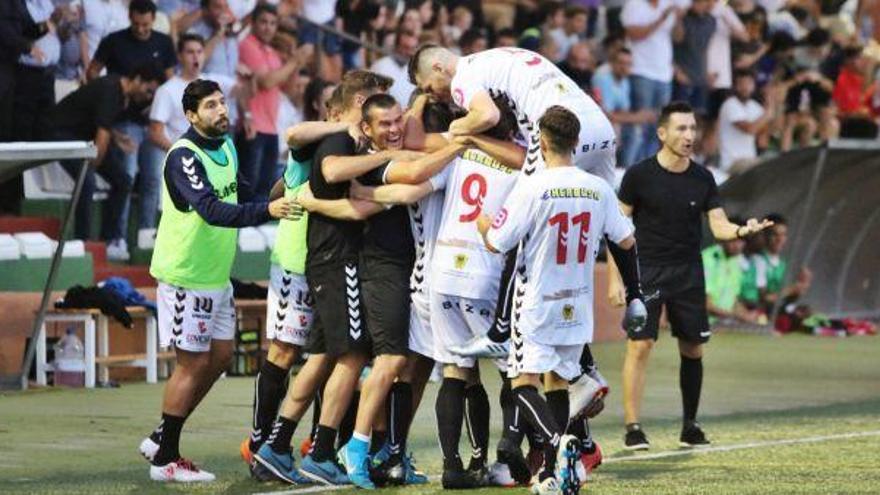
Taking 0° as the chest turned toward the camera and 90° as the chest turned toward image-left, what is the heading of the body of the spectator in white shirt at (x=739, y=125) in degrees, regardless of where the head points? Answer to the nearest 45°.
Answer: approximately 315°

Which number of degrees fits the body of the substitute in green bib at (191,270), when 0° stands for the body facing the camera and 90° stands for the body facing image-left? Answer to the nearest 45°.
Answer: approximately 315°

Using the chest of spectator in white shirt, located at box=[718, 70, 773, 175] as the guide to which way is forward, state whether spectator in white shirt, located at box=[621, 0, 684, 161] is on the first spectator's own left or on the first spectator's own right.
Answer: on the first spectator's own right

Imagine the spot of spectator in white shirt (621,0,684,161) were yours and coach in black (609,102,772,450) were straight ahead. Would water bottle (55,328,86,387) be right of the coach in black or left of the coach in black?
right

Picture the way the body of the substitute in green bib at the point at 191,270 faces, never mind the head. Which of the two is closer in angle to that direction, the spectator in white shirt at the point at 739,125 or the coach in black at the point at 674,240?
the coach in black

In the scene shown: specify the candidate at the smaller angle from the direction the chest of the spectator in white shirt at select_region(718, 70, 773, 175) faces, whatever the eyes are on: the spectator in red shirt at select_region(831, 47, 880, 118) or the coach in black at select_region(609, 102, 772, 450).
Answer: the coach in black

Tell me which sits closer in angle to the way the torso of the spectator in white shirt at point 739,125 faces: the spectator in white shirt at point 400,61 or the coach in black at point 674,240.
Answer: the coach in black

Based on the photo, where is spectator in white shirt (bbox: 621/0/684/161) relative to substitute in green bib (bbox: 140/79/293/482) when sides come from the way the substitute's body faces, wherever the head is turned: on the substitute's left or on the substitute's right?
on the substitute's left

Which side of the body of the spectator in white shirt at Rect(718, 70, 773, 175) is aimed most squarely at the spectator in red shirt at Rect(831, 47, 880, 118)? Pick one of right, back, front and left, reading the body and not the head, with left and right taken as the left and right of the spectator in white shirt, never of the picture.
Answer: left

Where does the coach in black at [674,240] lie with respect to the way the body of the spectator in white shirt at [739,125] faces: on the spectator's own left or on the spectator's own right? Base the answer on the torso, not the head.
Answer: on the spectator's own right
